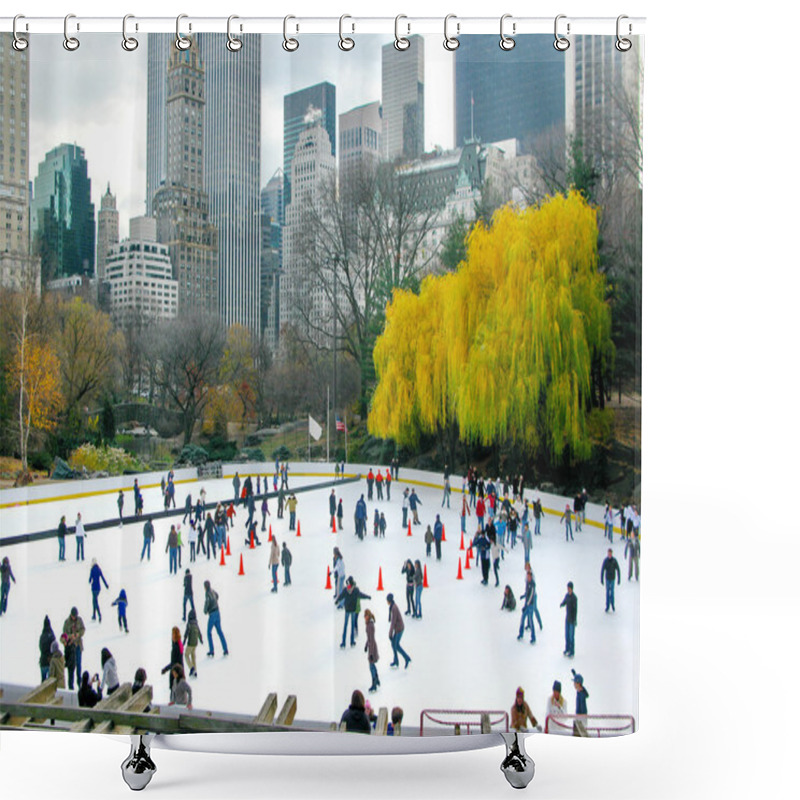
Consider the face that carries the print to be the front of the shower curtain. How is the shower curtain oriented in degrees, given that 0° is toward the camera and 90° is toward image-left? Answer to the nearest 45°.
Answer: approximately 0°
